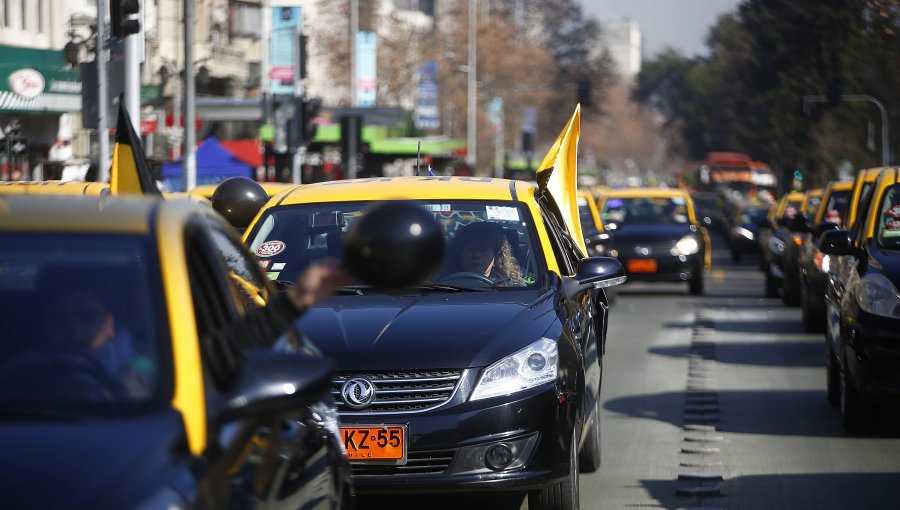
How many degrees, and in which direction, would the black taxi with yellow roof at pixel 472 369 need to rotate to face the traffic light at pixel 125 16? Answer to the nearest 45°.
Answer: approximately 180°

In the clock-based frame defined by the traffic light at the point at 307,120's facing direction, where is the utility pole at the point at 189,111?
The utility pole is roughly at 4 o'clock from the traffic light.

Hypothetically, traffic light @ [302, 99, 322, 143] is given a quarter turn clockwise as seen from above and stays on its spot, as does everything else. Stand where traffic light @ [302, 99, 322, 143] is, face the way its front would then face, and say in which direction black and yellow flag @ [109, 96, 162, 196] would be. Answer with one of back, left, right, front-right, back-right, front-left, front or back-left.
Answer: front

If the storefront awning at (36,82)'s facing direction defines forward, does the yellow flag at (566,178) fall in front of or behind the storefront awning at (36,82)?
in front

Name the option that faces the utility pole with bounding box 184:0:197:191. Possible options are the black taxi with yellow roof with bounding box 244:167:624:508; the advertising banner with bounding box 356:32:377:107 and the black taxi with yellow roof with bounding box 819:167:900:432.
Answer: the advertising banner

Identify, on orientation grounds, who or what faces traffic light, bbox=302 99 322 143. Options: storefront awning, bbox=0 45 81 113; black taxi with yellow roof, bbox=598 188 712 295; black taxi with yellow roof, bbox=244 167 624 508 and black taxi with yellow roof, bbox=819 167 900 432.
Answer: the storefront awning

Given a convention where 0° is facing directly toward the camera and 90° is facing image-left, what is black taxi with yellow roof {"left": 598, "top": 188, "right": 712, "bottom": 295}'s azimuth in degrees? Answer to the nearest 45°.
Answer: approximately 0°

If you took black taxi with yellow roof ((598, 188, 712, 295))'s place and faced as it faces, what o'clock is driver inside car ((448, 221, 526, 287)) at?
The driver inside car is roughly at 12 o'clock from the black taxi with yellow roof.

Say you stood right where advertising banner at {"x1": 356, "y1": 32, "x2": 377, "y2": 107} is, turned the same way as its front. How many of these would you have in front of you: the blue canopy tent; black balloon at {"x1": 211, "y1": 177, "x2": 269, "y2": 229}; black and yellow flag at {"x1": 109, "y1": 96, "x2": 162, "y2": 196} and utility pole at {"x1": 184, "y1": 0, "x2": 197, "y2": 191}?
4
